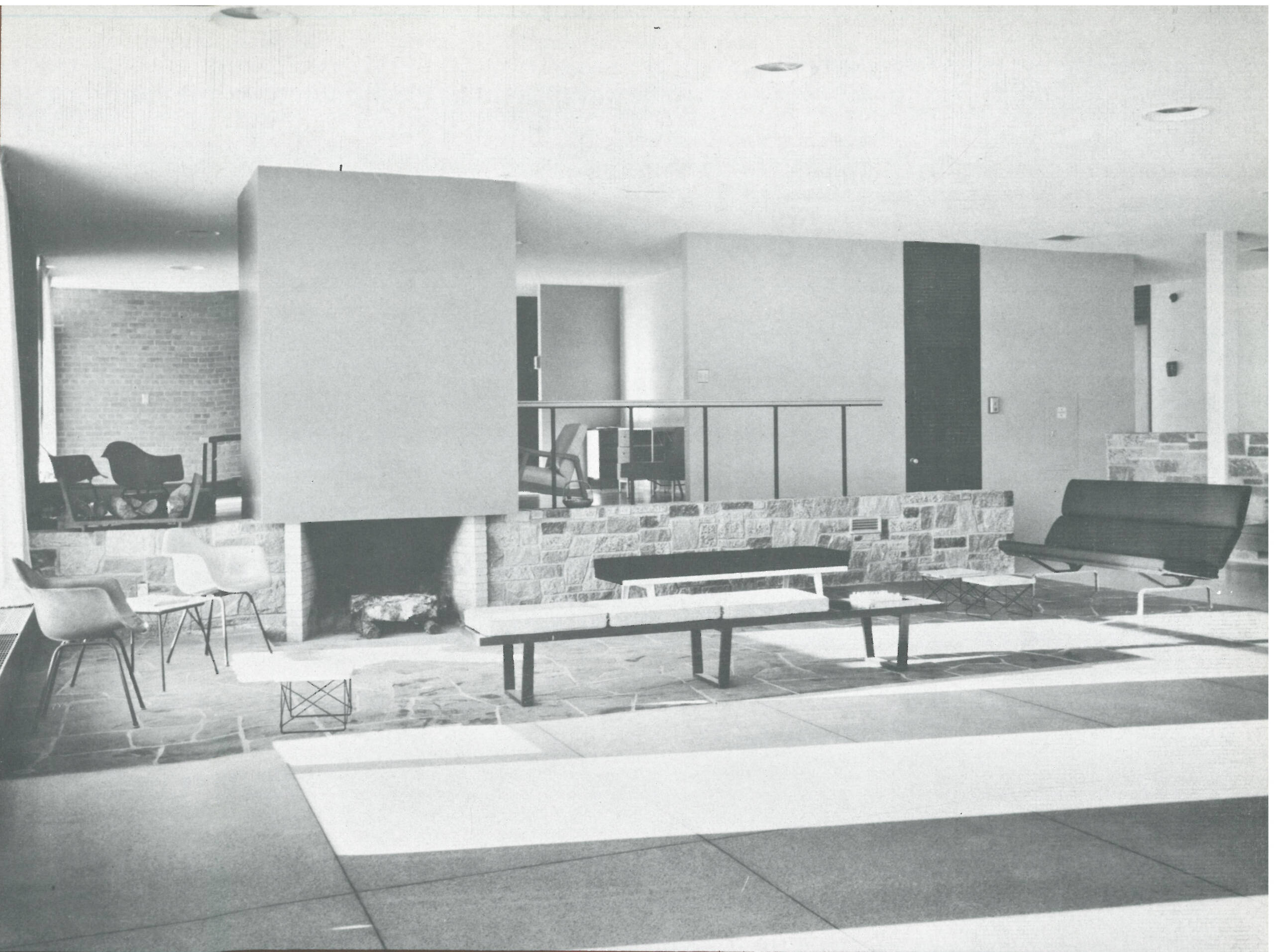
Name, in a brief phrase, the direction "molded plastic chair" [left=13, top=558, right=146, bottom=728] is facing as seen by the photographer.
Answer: facing to the right of the viewer

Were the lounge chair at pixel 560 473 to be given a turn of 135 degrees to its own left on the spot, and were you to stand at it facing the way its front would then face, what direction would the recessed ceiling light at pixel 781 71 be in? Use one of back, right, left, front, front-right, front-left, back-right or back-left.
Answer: front-right

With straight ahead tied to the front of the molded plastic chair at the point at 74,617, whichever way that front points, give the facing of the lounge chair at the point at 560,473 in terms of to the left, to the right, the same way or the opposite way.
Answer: the opposite way

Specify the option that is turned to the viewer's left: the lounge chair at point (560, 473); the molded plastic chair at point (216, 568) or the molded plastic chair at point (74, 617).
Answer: the lounge chair at point (560, 473)

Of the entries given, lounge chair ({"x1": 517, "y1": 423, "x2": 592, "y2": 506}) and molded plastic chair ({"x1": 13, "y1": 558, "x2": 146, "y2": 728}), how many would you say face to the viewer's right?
1

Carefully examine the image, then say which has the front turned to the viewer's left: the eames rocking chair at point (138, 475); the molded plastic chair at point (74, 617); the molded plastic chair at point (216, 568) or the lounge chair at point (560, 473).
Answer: the lounge chair at point (560, 473)

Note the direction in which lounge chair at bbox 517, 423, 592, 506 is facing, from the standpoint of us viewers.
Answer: facing to the left of the viewer
